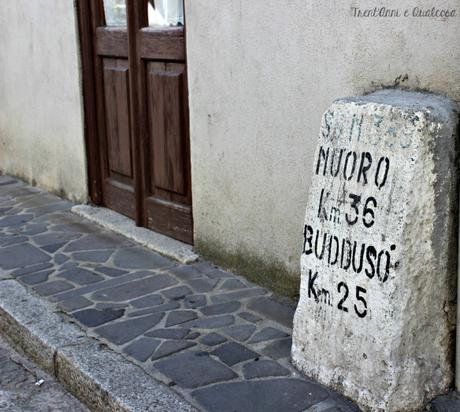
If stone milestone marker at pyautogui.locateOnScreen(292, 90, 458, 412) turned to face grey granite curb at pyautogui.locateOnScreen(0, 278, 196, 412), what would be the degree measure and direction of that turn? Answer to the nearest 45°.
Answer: approximately 45° to its right

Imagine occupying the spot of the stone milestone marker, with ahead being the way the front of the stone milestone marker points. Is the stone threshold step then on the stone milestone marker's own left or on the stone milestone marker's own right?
on the stone milestone marker's own right

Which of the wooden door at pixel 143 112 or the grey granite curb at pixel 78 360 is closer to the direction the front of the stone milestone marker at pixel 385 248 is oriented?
the grey granite curb

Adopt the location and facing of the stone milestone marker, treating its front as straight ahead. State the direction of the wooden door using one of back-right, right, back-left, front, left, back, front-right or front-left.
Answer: right

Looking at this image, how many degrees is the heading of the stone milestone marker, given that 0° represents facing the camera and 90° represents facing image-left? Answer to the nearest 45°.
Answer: approximately 45°
